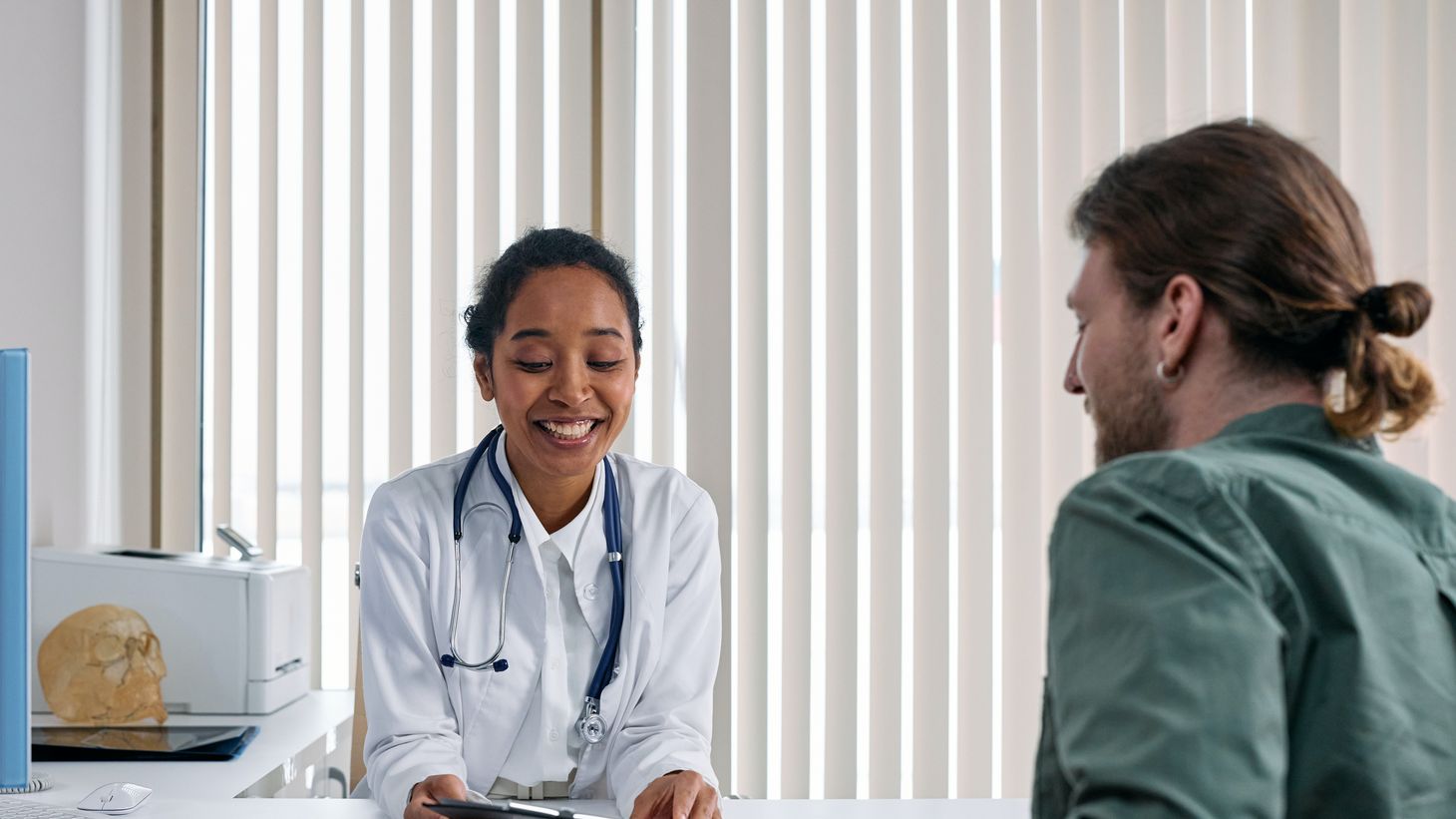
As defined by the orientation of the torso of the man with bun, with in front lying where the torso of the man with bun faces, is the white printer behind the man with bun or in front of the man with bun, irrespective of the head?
in front

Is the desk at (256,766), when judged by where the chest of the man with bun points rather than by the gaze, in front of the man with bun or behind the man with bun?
in front

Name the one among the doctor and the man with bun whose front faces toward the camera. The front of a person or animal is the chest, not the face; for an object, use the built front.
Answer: the doctor

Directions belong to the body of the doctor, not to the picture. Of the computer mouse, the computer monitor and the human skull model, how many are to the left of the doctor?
0

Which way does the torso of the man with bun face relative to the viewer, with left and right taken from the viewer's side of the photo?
facing away from the viewer and to the left of the viewer

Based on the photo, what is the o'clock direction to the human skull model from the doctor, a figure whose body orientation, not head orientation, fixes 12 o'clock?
The human skull model is roughly at 4 o'clock from the doctor.

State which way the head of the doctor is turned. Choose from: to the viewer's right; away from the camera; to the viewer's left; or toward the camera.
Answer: toward the camera

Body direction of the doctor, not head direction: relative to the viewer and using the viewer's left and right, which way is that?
facing the viewer

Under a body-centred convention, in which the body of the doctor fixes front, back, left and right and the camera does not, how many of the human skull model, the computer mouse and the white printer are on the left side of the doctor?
0

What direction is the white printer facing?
to the viewer's right

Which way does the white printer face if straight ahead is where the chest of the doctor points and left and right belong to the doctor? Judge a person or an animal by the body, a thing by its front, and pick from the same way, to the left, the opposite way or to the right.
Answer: to the left

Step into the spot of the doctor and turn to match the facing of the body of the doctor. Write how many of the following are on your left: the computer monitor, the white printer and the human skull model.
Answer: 0

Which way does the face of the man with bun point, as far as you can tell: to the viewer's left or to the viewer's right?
to the viewer's left

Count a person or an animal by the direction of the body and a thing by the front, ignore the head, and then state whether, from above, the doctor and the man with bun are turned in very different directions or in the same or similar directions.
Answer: very different directions

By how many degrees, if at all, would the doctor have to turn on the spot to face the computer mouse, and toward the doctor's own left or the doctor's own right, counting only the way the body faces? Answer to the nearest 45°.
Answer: approximately 45° to the doctor's own right
